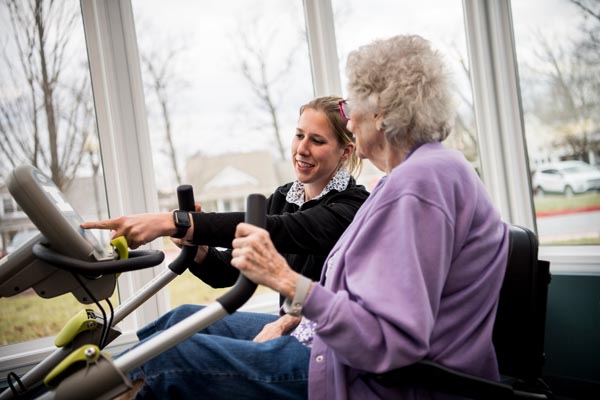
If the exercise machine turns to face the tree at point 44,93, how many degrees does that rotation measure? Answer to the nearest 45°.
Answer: approximately 90° to its right

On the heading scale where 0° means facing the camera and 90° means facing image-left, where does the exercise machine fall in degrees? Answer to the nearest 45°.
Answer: approximately 90°

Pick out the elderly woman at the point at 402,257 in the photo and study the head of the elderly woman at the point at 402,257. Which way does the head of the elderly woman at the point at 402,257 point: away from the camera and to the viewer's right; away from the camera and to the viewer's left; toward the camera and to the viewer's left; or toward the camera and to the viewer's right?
away from the camera and to the viewer's left
